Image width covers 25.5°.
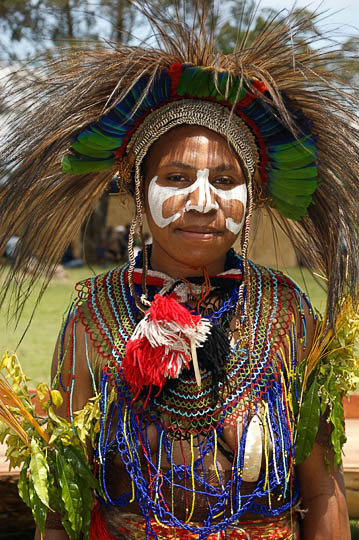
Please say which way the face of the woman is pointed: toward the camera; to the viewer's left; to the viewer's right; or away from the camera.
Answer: toward the camera

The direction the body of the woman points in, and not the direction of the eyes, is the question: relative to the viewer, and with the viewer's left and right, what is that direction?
facing the viewer
